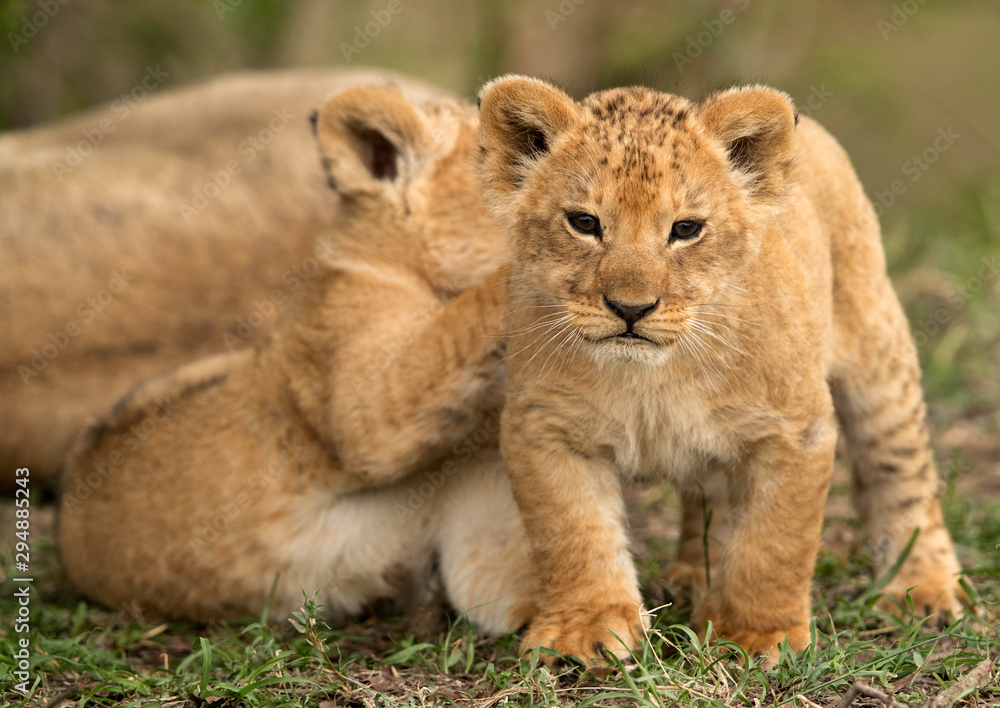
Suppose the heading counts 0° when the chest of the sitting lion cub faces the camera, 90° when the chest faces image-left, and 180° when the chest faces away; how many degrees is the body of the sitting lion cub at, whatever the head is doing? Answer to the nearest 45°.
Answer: approximately 270°

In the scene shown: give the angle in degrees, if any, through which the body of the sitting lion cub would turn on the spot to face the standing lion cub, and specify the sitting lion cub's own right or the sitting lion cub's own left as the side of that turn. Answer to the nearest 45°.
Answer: approximately 45° to the sitting lion cub's own right

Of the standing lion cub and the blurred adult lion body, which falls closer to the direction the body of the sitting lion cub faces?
the standing lion cub

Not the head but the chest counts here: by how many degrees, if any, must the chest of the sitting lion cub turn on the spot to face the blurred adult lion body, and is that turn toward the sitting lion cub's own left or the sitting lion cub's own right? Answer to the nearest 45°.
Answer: approximately 135° to the sitting lion cub's own left
